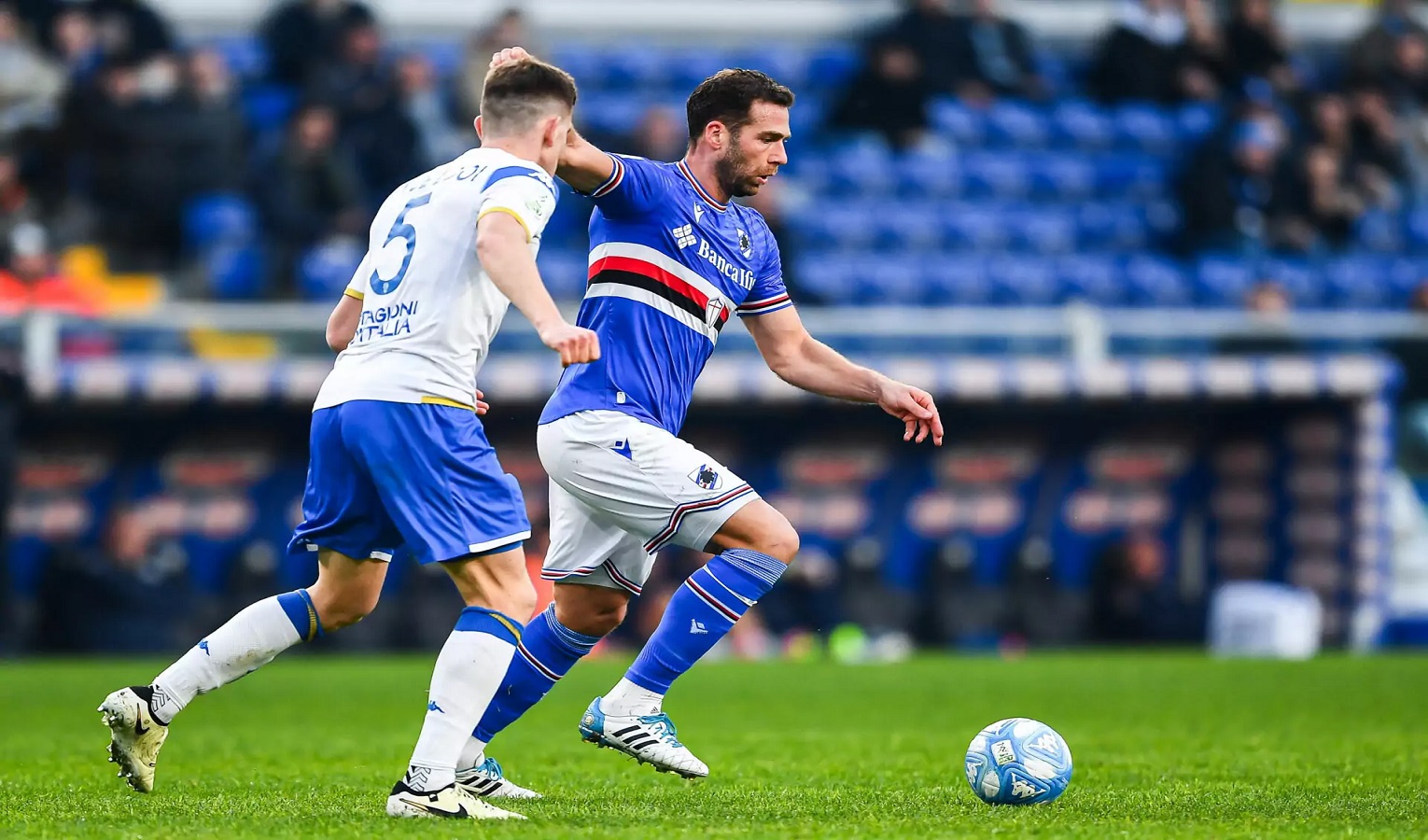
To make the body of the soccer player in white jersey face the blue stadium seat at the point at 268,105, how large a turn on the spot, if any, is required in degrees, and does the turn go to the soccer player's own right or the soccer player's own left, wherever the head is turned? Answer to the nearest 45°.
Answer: approximately 45° to the soccer player's own left

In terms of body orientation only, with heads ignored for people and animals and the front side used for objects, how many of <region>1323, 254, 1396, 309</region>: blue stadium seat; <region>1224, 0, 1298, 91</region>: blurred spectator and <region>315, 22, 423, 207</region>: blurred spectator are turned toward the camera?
3

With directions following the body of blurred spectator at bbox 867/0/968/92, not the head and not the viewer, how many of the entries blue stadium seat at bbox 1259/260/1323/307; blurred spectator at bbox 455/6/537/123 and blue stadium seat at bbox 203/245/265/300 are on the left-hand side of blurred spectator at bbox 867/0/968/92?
1

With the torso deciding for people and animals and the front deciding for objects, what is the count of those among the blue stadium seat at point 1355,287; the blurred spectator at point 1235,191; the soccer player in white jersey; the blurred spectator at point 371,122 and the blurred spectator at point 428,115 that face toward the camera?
4

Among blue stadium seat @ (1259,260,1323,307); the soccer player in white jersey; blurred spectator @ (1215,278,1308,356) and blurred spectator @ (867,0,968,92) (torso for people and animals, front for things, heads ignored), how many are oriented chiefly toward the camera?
3

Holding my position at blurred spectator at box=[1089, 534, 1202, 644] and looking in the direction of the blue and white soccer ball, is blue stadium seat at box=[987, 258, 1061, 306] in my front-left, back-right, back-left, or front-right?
back-right

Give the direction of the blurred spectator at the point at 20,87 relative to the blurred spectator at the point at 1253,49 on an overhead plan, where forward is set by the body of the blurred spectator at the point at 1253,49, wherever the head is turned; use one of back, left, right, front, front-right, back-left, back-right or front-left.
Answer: front-right
